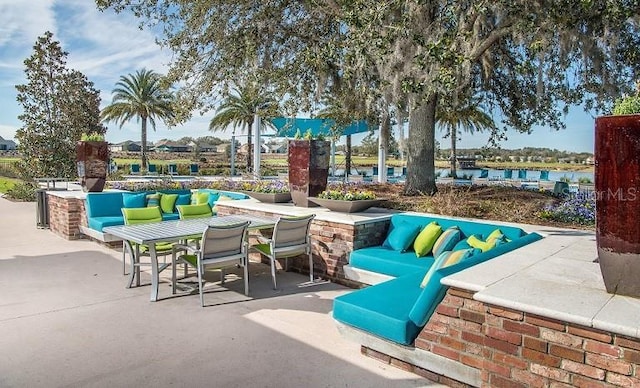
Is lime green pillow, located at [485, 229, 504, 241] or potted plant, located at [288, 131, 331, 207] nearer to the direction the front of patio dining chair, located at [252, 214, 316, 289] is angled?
the potted plant

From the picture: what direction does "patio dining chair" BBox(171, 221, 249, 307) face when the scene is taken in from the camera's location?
facing away from the viewer and to the left of the viewer

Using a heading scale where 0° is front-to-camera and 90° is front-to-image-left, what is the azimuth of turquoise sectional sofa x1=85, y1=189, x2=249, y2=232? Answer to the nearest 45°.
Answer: approximately 0°

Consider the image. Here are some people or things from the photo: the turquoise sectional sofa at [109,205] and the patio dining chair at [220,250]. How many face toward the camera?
1

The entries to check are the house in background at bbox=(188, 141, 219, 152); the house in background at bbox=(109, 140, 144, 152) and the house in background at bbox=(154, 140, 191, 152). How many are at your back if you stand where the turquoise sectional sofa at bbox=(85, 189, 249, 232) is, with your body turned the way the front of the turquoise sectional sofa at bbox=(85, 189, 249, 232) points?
3

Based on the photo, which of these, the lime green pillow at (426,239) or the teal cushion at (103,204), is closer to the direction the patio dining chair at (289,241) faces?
the teal cushion

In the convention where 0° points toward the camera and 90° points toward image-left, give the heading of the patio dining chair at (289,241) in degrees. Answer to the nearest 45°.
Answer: approximately 135°

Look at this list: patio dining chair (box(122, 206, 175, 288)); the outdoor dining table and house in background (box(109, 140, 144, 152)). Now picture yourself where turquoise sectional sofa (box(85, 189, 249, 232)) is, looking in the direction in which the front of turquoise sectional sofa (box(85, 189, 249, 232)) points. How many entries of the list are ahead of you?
2

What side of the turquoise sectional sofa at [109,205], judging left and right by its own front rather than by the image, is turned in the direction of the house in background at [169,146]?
back

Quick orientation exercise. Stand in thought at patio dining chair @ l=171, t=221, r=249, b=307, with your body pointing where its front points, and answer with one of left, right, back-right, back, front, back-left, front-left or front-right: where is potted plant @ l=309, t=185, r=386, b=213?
right

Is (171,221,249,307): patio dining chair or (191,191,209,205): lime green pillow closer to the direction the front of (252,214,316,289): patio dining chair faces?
the lime green pillow

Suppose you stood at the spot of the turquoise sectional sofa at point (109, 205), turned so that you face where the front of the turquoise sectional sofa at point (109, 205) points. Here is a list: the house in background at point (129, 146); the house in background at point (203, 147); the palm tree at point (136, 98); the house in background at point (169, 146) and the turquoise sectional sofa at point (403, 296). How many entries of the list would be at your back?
4

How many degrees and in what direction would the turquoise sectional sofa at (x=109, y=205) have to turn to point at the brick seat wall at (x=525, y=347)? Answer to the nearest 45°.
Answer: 0° — it already faces it
